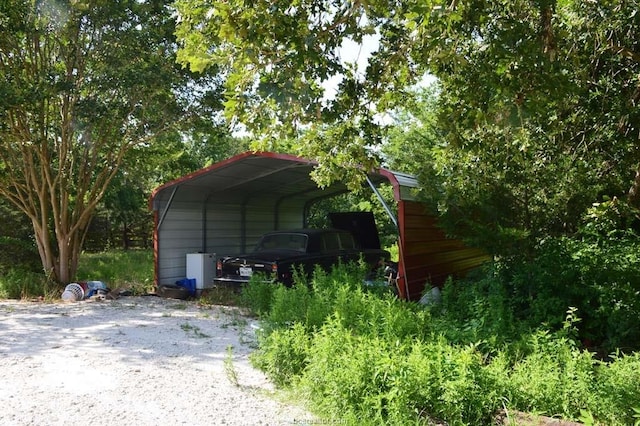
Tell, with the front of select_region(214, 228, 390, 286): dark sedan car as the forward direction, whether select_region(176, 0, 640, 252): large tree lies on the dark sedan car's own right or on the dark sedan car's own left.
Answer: on the dark sedan car's own right

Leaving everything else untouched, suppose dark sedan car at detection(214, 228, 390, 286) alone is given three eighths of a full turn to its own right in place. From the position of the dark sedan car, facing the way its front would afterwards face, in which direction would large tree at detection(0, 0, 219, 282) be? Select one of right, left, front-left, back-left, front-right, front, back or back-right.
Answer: right

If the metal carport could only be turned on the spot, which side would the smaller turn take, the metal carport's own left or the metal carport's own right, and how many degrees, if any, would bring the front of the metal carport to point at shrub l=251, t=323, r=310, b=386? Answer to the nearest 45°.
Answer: approximately 45° to the metal carport's own left

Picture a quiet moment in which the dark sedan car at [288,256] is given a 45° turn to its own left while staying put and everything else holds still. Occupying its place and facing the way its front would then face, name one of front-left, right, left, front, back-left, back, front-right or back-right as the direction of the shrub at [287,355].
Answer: back

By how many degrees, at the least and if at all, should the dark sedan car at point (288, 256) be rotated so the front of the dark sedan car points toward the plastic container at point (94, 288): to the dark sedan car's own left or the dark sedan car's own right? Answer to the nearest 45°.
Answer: approximately 135° to the dark sedan car's own left

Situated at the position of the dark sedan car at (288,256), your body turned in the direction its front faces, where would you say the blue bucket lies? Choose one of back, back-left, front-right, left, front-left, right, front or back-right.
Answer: left

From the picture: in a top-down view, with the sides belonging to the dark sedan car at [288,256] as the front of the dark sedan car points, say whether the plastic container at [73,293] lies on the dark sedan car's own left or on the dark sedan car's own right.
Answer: on the dark sedan car's own left

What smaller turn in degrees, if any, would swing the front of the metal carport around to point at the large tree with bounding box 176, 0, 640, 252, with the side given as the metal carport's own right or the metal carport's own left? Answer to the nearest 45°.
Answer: approximately 90° to the metal carport's own left

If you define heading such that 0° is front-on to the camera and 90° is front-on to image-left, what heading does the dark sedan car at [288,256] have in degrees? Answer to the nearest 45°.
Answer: approximately 225°
